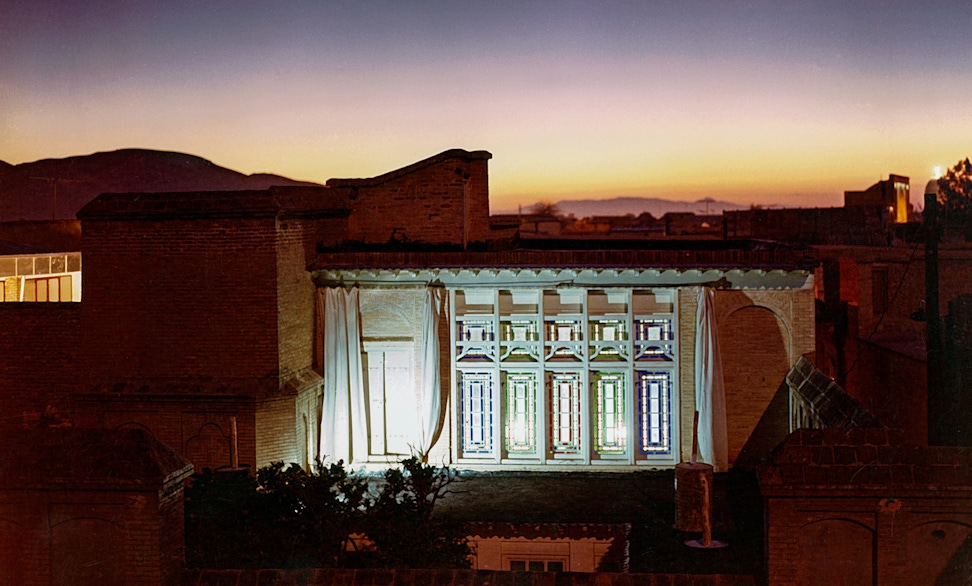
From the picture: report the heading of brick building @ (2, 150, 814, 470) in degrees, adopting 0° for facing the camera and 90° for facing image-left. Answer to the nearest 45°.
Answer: approximately 0°

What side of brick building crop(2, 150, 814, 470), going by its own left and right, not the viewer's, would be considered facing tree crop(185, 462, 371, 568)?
front

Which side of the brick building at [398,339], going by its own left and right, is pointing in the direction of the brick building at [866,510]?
front

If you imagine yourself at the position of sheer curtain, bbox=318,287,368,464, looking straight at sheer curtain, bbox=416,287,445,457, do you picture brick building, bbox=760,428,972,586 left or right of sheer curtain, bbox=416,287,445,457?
right

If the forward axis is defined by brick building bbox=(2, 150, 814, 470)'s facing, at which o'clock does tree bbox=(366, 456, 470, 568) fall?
The tree is roughly at 12 o'clock from the brick building.
